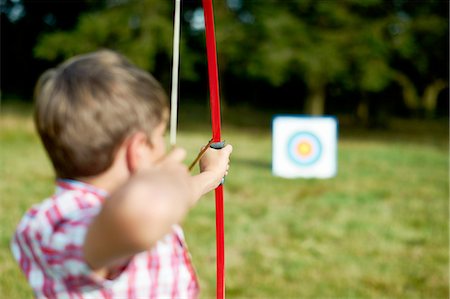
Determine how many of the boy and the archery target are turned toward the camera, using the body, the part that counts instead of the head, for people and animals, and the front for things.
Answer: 1

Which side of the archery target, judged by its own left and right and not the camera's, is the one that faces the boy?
front

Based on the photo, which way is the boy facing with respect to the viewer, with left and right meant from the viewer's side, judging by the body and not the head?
facing away from the viewer and to the right of the viewer

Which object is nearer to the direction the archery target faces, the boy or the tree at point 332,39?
the boy

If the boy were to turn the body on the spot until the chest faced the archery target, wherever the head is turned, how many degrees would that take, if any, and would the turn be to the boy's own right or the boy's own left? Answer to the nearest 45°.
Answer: approximately 45° to the boy's own left

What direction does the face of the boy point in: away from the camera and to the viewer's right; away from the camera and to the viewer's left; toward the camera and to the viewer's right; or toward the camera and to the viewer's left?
away from the camera and to the viewer's right

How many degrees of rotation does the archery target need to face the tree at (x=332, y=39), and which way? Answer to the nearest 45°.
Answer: approximately 180°

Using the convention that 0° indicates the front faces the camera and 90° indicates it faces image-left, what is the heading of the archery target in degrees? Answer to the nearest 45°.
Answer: approximately 0°
